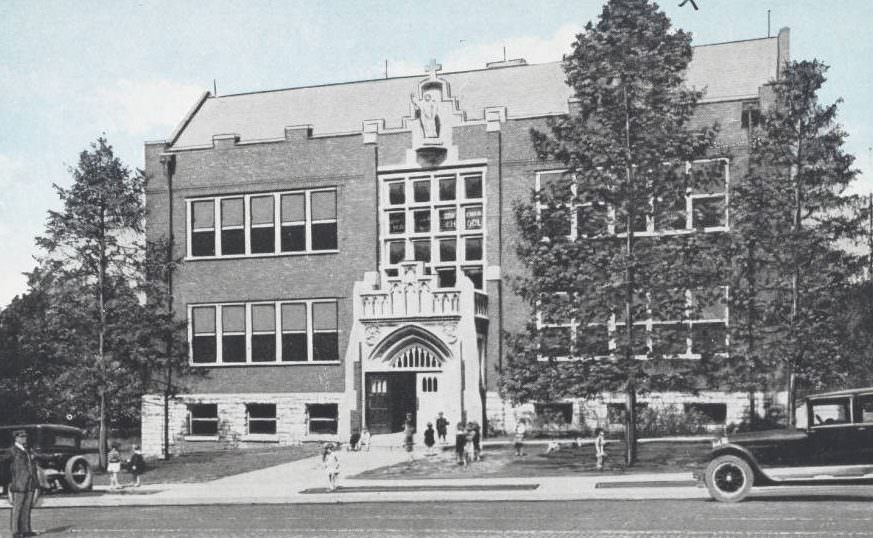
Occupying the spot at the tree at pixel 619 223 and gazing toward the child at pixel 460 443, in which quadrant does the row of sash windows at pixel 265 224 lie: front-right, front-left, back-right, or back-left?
front-right

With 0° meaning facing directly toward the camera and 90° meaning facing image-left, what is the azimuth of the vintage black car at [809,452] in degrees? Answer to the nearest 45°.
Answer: approximately 90°

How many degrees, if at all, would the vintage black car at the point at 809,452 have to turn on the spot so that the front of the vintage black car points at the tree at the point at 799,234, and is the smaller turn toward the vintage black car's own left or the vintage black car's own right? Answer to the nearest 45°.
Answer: approximately 90° to the vintage black car's own right

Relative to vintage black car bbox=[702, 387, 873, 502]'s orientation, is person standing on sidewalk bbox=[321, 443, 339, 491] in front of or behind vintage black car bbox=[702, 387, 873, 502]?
in front

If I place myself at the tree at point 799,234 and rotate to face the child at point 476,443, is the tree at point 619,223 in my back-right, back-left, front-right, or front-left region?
front-left

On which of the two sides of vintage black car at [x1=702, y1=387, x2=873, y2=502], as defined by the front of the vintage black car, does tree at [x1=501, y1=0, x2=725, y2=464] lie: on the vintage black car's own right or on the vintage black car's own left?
on the vintage black car's own right

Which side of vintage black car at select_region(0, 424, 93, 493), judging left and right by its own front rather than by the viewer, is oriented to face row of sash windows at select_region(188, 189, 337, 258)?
right

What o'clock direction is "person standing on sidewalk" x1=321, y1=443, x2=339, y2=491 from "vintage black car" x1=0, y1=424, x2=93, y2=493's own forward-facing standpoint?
The person standing on sidewalk is roughly at 6 o'clock from the vintage black car.

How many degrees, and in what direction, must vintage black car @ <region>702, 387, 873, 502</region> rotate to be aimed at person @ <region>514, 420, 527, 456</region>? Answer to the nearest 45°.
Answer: approximately 45° to its right

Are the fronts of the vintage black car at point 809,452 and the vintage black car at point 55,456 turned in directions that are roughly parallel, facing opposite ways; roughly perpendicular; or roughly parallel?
roughly parallel

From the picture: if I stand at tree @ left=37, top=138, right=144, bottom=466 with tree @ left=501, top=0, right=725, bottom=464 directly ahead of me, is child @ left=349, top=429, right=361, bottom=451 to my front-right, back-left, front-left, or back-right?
front-left
